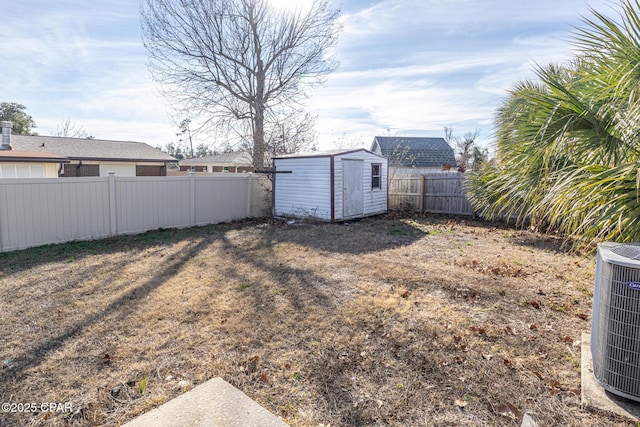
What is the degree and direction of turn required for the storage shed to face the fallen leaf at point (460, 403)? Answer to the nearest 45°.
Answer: approximately 45° to its right

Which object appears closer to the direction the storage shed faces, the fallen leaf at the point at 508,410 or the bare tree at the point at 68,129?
the fallen leaf

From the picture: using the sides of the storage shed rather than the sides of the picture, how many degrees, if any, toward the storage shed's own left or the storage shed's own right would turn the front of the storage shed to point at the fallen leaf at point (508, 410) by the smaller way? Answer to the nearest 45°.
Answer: approximately 45° to the storage shed's own right

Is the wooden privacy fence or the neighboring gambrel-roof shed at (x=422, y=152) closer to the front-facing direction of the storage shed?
the wooden privacy fence

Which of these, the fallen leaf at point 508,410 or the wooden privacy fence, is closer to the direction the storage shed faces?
the fallen leaf

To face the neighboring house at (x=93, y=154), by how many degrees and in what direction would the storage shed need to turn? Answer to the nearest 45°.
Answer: approximately 180°

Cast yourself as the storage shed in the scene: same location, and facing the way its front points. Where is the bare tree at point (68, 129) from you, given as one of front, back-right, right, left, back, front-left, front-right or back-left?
back

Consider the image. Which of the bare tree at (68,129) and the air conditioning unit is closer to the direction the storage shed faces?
the air conditioning unit

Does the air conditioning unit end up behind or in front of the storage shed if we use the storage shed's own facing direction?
in front

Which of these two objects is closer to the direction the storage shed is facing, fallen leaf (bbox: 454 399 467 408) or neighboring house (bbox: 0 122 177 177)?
the fallen leaf

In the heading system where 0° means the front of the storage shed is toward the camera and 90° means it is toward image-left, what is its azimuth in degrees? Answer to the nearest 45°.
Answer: approximately 315°

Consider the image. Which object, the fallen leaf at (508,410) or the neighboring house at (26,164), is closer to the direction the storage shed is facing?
the fallen leaf

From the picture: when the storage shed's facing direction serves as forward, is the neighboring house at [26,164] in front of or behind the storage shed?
behind

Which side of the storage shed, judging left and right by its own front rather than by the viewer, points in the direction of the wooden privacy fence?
left

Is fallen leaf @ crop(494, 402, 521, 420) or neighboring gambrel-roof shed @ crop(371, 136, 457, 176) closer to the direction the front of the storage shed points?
the fallen leaf
